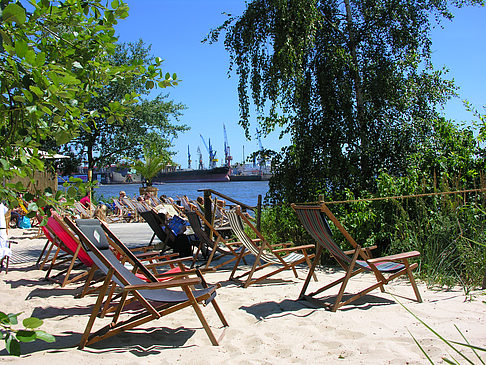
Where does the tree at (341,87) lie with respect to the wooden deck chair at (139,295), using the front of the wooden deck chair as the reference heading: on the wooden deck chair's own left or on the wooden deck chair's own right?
on the wooden deck chair's own left

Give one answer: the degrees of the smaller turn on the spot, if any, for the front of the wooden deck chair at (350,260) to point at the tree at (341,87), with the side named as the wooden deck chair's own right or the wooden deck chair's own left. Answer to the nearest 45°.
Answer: approximately 45° to the wooden deck chair's own left

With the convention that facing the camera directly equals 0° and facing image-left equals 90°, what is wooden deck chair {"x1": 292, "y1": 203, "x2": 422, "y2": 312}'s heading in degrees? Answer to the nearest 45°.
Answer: approximately 225°

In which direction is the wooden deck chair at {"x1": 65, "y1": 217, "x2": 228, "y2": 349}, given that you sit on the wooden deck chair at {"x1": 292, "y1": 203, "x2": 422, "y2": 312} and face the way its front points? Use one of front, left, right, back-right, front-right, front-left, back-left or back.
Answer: back

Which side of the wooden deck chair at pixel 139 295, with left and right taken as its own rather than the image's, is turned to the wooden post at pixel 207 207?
left
